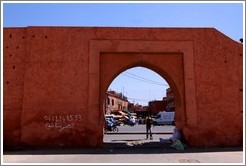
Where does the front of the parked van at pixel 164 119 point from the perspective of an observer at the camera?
facing to the left of the viewer
